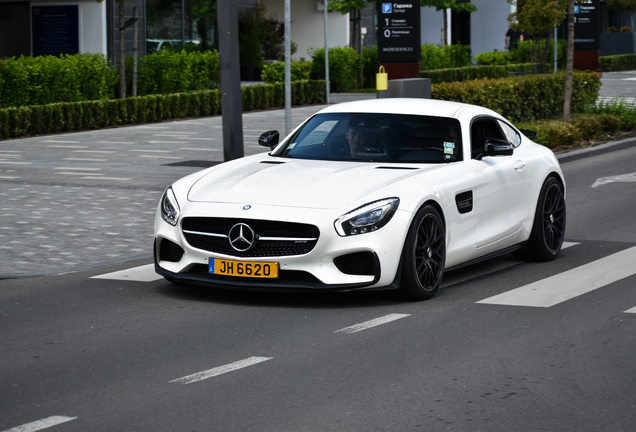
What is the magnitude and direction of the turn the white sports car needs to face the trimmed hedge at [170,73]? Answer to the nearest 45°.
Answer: approximately 135° to its right

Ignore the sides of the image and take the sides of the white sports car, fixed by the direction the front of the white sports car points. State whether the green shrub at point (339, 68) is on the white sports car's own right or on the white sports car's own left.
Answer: on the white sports car's own right

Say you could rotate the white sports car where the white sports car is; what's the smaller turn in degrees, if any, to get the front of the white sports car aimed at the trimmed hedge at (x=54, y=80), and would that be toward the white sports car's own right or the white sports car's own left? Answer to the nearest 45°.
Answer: approximately 135° to the white sports car's own right

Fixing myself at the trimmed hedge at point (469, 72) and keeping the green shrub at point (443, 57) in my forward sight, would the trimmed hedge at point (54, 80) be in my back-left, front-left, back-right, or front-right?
back-left

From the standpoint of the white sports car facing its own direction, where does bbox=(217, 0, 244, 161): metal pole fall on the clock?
The metal pole is roughly at 4 o'clock from the white sports car.

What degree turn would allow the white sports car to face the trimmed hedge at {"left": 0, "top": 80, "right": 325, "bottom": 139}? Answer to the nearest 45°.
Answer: approximately 135° to its right

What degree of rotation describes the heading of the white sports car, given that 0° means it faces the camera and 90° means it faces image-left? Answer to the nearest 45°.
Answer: approximately 45°

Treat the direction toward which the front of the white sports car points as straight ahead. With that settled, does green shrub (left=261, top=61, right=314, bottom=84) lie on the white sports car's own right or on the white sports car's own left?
on the white sports car's own right

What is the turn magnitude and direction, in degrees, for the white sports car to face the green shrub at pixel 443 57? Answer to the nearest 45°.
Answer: approximately 135° to its right

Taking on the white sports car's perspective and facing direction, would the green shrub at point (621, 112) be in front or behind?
behind
